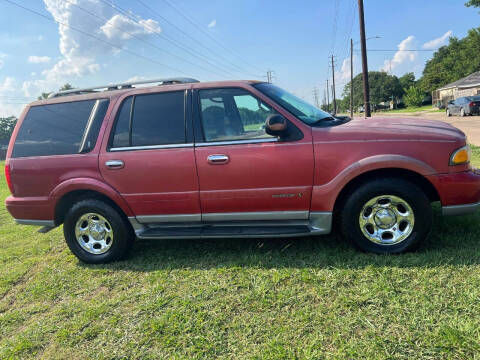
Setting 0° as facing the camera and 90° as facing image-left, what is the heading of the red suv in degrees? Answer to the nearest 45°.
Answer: approximately 270°

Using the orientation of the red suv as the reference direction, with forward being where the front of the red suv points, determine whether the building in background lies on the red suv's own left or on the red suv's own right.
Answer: on the red suv's own left
